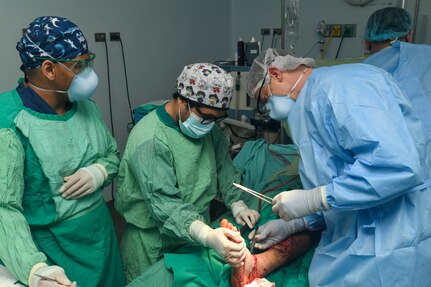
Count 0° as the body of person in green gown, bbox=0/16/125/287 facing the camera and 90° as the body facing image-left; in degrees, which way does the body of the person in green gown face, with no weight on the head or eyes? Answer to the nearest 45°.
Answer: approximately 315°

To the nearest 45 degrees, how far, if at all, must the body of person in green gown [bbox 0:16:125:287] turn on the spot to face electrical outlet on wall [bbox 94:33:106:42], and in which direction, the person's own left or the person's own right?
approximately 135° to the person's own left

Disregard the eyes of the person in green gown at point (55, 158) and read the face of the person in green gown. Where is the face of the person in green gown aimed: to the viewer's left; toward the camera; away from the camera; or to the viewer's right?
to the viewer's right

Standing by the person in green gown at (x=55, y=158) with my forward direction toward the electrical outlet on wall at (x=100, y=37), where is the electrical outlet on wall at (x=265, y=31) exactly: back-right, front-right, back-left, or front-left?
front-right

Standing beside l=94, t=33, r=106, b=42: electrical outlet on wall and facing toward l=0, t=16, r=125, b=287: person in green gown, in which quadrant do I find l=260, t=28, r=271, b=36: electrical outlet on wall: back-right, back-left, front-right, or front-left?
back-left

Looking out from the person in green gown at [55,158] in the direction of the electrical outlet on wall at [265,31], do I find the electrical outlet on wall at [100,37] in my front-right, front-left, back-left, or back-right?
front-left

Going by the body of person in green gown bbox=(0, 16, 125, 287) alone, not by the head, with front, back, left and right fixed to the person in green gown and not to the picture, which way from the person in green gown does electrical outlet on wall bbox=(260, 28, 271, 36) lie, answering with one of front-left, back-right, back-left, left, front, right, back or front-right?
left
